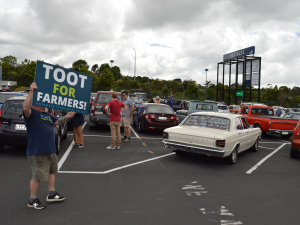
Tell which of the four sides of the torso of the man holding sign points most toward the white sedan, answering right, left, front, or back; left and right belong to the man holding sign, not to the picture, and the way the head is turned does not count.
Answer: left

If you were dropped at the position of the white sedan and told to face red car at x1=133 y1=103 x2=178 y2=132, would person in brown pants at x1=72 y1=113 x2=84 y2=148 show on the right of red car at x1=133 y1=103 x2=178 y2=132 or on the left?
left

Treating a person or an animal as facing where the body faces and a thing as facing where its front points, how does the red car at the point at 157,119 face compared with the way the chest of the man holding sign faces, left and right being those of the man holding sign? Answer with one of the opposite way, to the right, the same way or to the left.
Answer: the opposite way

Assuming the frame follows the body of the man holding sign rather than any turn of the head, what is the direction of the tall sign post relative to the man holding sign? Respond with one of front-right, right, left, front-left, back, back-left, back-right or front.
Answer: left

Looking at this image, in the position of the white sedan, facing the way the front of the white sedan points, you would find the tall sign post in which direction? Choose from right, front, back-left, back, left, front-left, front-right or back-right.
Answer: front-left

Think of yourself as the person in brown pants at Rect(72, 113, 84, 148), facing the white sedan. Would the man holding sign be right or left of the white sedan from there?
right

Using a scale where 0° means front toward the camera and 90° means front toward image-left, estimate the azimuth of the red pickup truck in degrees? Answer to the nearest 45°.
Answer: approximately 135°

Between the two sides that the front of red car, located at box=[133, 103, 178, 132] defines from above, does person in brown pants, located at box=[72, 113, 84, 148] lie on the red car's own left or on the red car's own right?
on the red car's own left

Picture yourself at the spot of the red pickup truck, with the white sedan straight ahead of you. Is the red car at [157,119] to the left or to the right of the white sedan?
right

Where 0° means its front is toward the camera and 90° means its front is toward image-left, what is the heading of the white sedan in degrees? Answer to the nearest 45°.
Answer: approximately 225°
